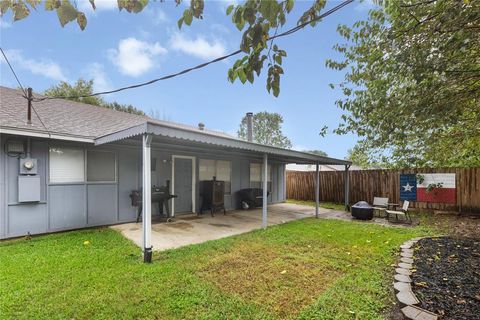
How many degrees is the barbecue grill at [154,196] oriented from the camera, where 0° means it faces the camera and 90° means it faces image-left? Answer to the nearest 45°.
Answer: approximately 315°

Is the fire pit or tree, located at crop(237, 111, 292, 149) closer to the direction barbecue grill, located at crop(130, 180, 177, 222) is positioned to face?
the fire pit

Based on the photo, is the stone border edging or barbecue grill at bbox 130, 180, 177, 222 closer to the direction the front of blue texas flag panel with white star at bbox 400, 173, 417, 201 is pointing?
the stone border edging

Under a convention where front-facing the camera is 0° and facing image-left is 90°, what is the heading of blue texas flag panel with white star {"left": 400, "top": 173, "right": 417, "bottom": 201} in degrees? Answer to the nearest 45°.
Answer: approximately 0°

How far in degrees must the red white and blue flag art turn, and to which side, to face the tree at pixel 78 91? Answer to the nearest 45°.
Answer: approximately 90° to its right

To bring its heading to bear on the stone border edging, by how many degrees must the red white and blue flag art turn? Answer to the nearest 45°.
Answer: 0° — it already faces it
